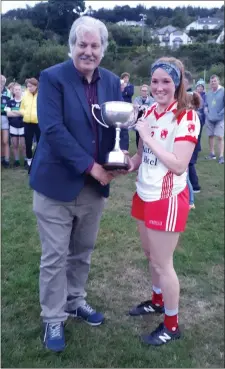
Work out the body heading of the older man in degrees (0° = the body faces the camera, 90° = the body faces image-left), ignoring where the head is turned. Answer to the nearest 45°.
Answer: approximately 315°

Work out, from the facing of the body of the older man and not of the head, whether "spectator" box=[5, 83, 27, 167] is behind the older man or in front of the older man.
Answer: behind

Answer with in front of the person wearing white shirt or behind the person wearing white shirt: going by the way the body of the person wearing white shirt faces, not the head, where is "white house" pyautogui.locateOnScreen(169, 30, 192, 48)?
behind

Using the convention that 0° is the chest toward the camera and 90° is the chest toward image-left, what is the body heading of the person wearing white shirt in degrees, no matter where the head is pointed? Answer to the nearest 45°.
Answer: approximately 45°

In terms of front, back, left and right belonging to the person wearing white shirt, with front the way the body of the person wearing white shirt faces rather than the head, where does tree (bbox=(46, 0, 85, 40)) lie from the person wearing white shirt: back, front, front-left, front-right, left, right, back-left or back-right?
right

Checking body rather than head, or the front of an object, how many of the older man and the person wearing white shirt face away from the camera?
0
